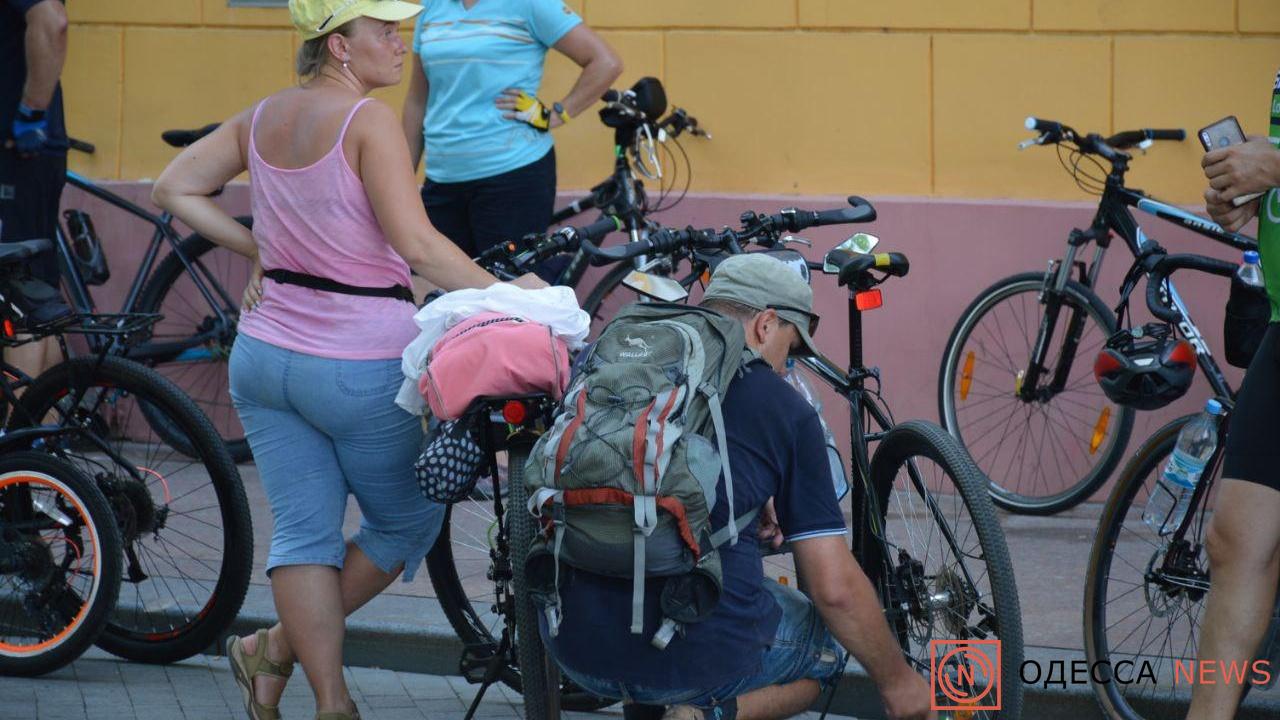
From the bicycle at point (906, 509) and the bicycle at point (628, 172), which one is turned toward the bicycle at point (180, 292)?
the bicycle at point (906, 509)

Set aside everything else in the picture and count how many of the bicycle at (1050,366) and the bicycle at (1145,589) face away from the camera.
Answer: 0

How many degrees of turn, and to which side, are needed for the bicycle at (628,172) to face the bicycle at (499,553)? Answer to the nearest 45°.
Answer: approximately 45° to its right

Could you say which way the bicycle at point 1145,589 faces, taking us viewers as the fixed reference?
facing the viewer and to the left of the viewer

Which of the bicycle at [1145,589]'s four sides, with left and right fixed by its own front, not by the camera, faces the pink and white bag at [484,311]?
front

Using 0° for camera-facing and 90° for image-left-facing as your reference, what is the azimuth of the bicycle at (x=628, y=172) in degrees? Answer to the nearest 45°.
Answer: approximately 315°

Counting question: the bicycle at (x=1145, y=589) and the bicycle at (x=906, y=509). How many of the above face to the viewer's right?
0

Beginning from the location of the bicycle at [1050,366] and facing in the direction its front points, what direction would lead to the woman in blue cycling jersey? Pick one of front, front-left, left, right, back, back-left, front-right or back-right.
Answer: front-left

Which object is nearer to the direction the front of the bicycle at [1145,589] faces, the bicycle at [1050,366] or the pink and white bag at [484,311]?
the pink and white bag

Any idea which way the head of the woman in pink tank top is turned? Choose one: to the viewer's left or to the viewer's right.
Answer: to the viewer's right

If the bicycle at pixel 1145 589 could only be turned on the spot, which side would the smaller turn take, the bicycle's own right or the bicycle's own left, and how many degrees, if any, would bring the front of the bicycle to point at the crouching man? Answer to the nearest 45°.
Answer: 0° — it already faces them

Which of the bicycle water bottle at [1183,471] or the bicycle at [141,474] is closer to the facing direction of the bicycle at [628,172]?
the bicycle water bottle

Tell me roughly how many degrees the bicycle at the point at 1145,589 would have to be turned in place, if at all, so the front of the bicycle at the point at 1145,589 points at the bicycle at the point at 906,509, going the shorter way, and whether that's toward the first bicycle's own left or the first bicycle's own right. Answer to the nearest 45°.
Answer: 0° — it already faces it

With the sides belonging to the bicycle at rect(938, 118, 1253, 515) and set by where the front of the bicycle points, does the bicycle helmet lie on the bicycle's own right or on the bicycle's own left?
on the bicycle's own left

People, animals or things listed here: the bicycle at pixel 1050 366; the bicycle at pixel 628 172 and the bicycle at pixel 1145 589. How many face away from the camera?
0

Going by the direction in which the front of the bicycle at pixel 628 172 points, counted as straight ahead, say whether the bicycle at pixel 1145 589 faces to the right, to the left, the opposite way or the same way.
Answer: to the right

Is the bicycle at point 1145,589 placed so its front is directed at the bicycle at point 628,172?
no

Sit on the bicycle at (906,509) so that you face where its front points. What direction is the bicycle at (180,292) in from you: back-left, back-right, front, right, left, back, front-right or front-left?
front

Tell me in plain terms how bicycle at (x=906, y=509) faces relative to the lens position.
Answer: facing away from the viewer and to the left of the viewer
